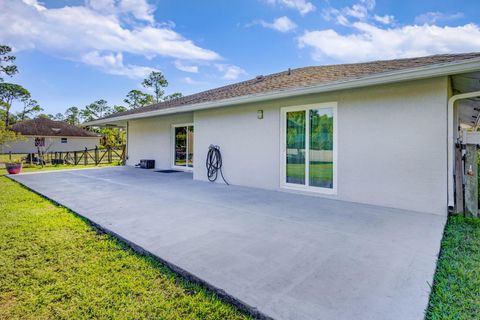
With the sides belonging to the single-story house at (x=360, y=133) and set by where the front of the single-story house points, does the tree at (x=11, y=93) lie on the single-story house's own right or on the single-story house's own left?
on the single-story house's own left

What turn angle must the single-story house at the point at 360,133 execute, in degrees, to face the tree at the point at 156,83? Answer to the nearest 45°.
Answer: approximately 90° to its left

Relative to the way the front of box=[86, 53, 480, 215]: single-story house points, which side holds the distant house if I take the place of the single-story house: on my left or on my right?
on my left

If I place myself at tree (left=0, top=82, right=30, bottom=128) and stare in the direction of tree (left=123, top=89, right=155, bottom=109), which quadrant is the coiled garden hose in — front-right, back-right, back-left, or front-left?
front-right

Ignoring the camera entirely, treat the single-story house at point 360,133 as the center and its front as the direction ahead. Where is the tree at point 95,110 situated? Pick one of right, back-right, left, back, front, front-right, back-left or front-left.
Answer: left

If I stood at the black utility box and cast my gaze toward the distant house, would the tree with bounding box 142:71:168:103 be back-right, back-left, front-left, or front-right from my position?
front-right
